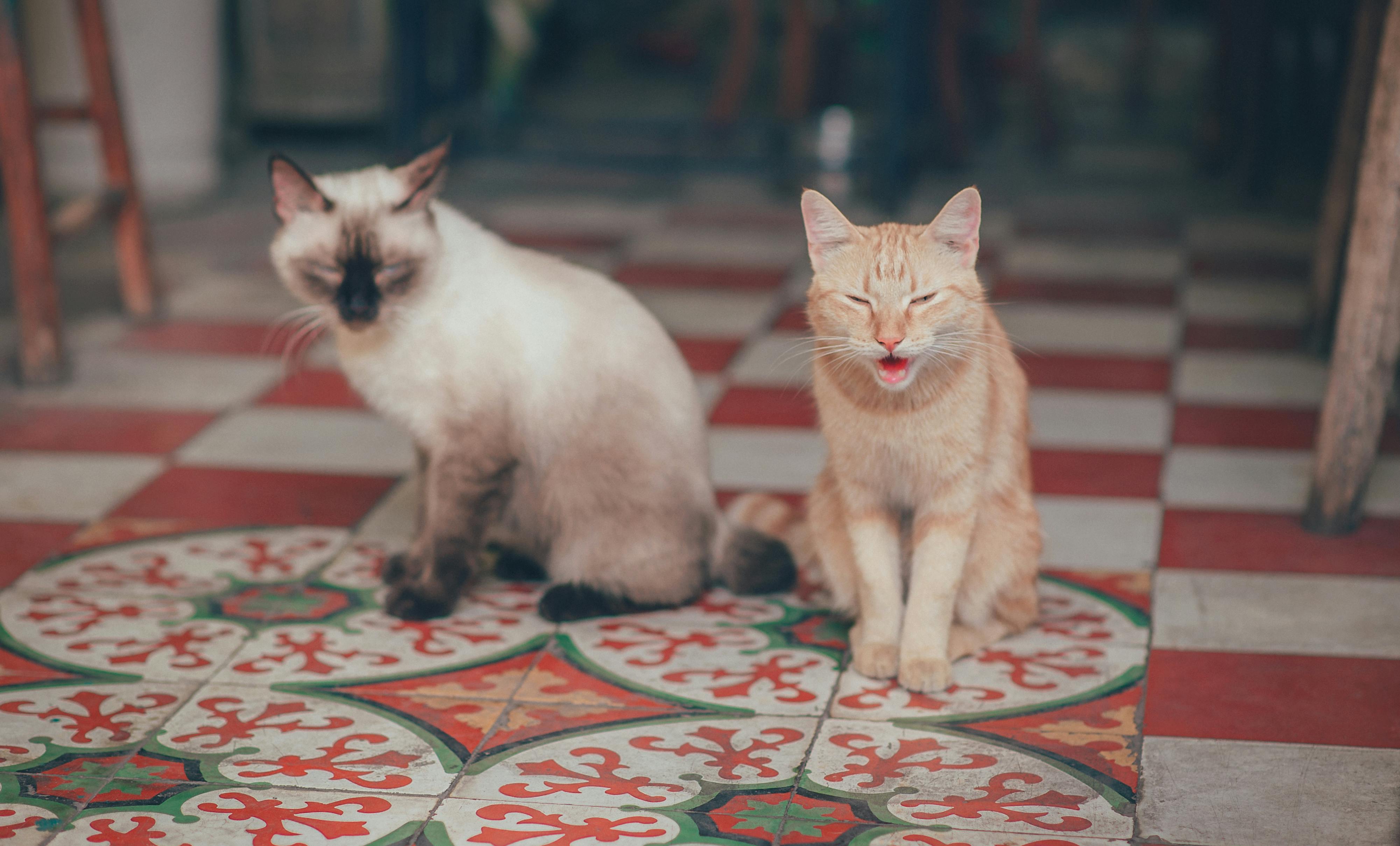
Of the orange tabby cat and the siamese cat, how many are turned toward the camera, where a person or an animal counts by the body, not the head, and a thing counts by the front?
1

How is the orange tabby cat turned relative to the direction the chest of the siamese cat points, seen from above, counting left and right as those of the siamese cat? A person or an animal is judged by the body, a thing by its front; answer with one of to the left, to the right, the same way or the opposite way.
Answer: to the left

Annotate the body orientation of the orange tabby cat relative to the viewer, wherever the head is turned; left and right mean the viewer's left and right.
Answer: facing the viewer

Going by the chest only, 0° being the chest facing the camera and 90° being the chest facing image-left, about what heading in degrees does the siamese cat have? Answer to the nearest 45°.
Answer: approximately 90°
